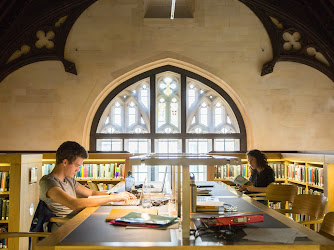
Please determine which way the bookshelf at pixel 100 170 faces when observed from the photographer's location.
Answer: facing the viewer

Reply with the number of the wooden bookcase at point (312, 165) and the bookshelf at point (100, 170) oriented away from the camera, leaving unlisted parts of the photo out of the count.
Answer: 0

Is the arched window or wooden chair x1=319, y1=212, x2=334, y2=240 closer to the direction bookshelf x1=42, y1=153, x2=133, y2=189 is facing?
the wooden chair

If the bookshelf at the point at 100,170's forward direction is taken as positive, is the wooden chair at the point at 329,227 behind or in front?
in front

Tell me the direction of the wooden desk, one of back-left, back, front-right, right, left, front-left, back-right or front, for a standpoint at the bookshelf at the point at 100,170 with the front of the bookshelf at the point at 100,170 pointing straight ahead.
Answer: front

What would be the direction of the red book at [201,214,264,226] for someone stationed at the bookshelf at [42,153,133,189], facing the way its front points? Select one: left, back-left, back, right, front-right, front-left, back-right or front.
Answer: front

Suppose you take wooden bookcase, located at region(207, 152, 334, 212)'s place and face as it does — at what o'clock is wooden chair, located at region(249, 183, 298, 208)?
The wooden chair is roughly at 11 o'clock from the wooden bookcase.

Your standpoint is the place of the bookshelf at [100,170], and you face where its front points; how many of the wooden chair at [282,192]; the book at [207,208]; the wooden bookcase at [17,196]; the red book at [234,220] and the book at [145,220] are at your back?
0

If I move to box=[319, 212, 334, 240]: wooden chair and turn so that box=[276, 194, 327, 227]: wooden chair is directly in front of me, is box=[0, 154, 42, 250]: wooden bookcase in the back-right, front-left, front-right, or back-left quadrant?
front-left

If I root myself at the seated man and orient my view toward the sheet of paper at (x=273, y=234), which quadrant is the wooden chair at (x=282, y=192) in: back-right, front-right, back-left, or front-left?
front-left

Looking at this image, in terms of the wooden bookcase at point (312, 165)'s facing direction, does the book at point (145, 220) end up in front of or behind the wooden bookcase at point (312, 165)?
in front

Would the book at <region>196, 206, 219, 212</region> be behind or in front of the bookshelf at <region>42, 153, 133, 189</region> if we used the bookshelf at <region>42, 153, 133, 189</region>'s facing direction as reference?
in front

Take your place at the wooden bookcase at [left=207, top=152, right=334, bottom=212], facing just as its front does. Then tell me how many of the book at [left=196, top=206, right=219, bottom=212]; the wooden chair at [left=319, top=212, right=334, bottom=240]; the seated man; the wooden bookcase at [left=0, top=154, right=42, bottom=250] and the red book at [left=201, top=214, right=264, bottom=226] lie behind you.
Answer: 0
